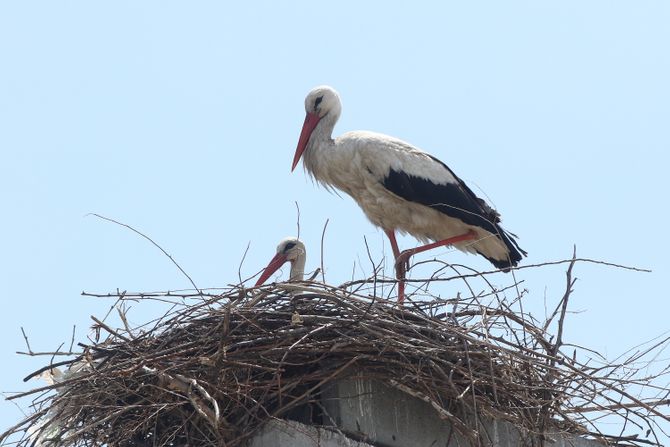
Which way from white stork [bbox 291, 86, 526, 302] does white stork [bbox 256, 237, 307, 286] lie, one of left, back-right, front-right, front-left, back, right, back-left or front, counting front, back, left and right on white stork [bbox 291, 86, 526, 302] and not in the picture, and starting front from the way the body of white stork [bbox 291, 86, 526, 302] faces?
front

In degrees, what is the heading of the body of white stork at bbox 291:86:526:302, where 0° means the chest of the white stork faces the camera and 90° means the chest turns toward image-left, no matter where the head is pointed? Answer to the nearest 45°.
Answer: approximately 90°
